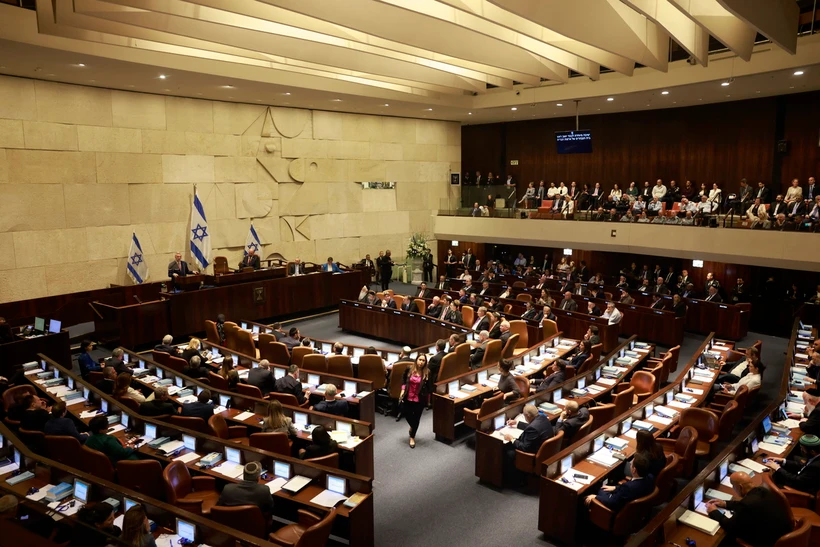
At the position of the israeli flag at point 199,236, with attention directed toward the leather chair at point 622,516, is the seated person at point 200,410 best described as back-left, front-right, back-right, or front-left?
front-right

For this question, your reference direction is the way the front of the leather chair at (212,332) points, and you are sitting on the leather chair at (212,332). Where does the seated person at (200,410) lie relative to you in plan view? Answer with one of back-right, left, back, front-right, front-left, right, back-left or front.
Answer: back-right

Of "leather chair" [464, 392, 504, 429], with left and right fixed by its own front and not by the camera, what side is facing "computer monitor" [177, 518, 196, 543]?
left

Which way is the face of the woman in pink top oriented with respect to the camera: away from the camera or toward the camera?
toward the camera

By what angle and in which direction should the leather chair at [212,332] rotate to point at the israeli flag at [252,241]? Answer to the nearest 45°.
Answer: approximately 45° to its left

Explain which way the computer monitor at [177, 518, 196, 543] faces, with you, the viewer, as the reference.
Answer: facing the viewer and to the left of the viewer

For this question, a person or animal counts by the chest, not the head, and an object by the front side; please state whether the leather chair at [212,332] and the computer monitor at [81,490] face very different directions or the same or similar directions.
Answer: very different directions

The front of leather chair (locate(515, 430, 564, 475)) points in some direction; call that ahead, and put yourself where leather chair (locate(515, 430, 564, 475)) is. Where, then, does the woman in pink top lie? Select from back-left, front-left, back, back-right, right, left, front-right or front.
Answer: front

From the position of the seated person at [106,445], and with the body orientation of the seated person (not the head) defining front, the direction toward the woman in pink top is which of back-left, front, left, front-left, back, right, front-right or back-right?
front-right

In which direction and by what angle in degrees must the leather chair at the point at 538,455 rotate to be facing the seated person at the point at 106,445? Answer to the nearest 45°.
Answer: approximately 45° to its left

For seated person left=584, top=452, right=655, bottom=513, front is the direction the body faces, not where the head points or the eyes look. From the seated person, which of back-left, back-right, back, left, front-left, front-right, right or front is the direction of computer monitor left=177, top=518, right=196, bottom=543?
left

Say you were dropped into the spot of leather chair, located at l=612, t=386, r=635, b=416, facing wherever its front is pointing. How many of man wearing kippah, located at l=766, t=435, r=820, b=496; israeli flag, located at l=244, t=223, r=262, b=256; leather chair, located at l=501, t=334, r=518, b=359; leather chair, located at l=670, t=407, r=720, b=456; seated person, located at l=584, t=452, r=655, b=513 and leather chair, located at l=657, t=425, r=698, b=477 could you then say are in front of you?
2

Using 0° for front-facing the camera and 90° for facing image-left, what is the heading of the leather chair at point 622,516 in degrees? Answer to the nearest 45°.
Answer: approximately 135°

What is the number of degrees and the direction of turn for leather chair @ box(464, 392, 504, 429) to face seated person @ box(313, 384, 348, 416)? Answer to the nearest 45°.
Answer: approximately 45° to its left

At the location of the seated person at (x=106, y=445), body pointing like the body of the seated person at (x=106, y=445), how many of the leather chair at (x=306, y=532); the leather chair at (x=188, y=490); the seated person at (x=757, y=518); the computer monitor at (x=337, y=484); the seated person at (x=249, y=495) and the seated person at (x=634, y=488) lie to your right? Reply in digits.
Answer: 6

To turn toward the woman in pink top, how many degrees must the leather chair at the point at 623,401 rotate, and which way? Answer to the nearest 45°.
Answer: approximately 45° to its left

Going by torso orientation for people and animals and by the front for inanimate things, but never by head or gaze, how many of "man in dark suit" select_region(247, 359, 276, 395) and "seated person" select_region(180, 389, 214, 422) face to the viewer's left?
0

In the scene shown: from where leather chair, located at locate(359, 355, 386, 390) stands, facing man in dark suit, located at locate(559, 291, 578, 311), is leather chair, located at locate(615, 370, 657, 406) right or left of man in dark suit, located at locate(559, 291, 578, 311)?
right

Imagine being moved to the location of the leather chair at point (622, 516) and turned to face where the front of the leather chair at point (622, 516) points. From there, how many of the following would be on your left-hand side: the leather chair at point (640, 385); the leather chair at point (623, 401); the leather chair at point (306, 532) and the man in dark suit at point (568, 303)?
1
